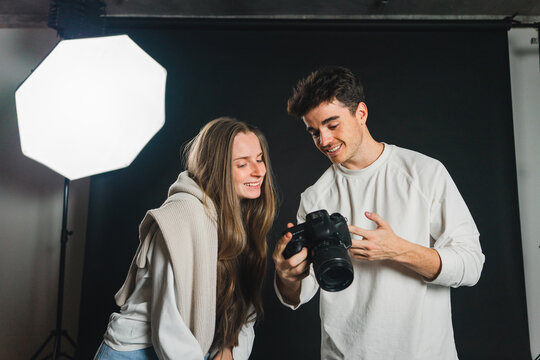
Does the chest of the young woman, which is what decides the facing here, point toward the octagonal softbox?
no

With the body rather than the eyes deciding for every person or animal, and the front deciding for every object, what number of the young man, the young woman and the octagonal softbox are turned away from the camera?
0

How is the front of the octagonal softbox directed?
toward the camera

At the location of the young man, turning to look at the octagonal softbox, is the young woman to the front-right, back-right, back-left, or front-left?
front-left

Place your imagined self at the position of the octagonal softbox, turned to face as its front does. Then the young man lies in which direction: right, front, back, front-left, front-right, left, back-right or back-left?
front-left

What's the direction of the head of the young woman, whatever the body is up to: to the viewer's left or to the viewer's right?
to the viewer's right

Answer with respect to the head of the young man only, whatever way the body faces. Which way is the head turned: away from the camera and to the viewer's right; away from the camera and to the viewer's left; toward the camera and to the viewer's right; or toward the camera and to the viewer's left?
toward the camera and to the viewer's left

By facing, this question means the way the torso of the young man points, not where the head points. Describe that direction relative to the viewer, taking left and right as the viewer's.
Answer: facing the viewer and to the left of the viewer

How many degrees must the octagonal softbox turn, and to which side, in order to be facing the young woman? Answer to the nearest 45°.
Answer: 0° — it already faces them

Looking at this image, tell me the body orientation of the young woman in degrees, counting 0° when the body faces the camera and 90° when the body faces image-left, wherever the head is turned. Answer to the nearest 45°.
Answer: approximately 315°

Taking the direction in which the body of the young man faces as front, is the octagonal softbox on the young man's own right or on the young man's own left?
on the young man's own right

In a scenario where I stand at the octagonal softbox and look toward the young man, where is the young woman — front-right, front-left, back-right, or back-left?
front-right

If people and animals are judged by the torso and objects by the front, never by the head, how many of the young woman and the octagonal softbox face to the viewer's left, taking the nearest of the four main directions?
0
